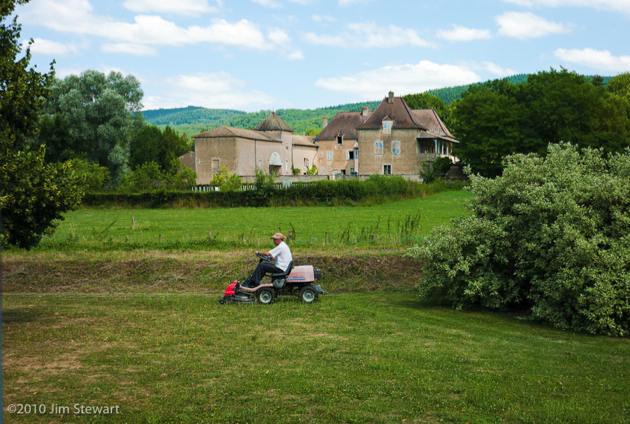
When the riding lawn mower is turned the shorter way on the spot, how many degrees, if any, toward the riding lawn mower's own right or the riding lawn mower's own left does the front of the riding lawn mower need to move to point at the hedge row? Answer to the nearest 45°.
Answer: approximately 90° to the riding lawn mower's own right

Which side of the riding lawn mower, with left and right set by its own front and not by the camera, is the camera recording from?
left

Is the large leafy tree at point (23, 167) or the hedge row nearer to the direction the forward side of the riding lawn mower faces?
the large leafy tree

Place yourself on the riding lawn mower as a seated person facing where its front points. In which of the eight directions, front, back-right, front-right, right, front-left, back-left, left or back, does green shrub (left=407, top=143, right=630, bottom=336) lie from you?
back

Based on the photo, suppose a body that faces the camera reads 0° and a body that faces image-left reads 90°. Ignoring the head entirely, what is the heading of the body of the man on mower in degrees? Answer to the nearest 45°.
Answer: approximately 90°

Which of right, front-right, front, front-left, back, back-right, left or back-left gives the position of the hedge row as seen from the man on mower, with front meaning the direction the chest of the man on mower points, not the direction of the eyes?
right

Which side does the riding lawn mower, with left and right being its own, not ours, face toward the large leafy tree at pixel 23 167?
front

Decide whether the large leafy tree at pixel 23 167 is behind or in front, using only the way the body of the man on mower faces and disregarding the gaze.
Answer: in front

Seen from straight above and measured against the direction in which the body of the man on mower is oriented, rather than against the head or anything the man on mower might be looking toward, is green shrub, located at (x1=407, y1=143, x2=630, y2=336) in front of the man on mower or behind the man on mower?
behind

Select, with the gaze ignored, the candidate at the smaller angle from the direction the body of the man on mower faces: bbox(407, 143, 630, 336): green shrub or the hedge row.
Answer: the hedge row

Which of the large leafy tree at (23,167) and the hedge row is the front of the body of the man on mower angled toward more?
the large leafy tree
